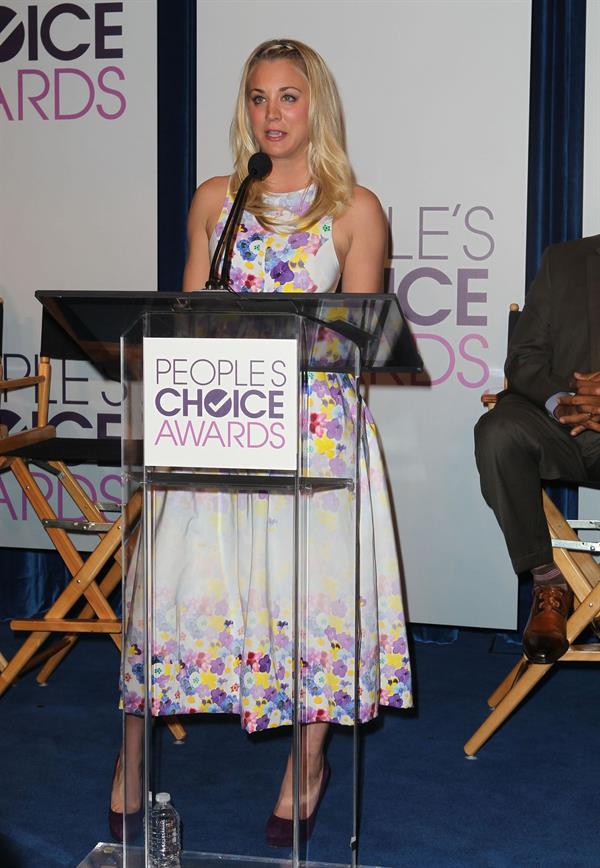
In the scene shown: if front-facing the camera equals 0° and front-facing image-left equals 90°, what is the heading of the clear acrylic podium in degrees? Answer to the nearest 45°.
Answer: approximately 0°

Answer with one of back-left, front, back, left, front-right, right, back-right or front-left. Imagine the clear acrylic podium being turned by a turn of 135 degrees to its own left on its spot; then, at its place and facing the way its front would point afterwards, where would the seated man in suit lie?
front

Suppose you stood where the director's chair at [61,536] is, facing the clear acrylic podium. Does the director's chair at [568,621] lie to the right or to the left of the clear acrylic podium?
left

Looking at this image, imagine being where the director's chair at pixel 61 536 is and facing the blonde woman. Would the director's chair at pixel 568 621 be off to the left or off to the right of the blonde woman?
left

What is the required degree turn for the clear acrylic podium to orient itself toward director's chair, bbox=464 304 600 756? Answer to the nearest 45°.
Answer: approximately 135° to its left

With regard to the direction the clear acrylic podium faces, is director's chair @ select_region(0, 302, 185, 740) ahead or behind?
behind

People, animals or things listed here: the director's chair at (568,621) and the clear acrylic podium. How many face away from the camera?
0

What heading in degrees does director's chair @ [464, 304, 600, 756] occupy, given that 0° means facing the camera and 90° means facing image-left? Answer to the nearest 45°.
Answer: approximately 45°

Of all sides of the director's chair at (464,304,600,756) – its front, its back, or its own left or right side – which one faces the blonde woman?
front

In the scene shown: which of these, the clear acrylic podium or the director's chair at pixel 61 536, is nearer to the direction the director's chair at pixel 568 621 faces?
the clear acrylic podium
